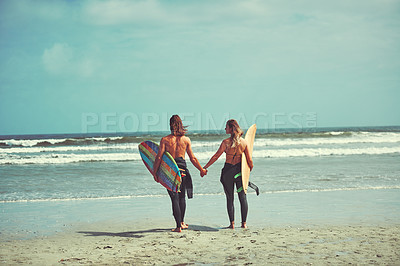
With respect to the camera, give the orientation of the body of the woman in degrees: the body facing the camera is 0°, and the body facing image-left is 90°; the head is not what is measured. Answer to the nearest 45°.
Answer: approximately 180°
